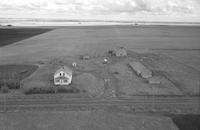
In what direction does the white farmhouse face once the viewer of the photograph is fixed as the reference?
facing the viewer
